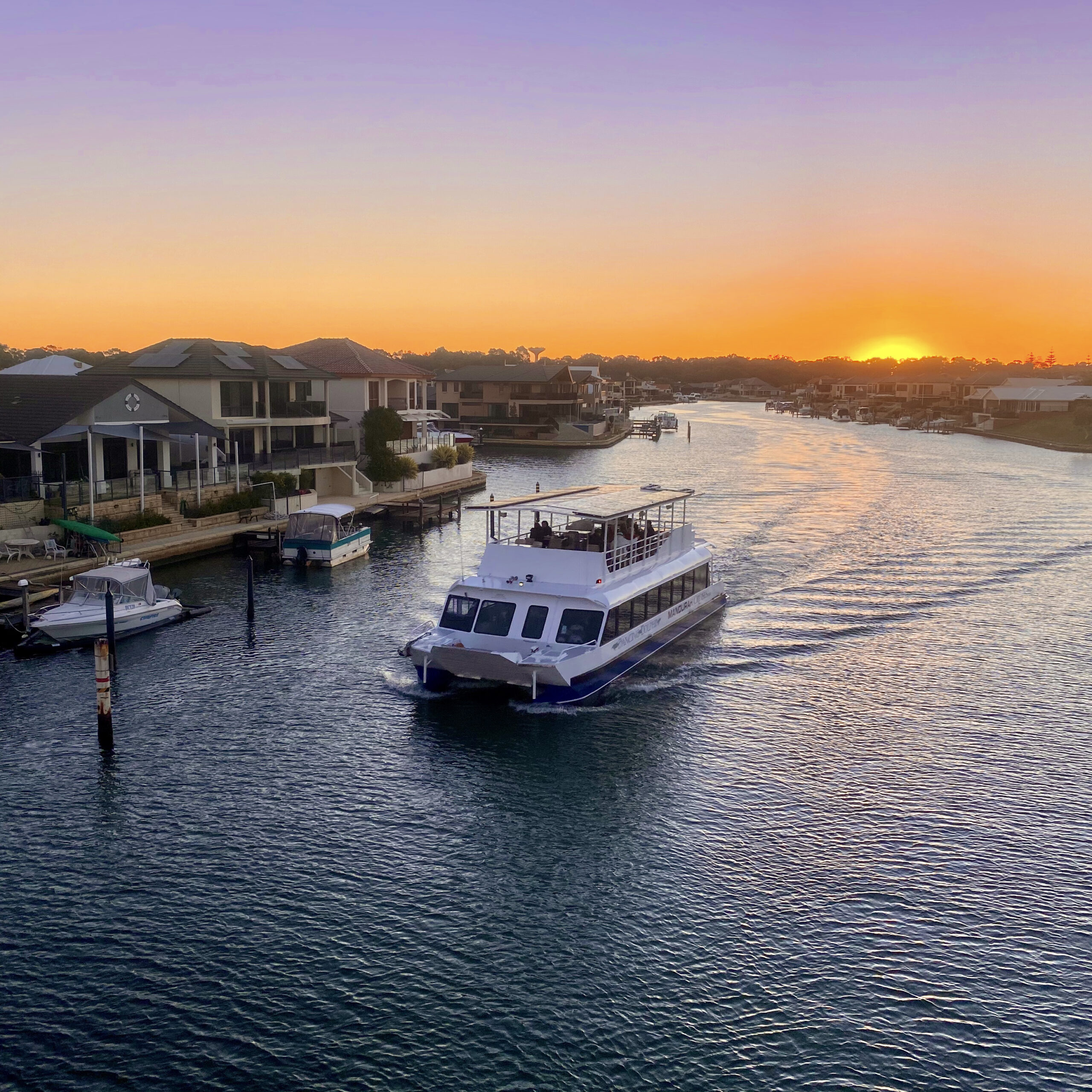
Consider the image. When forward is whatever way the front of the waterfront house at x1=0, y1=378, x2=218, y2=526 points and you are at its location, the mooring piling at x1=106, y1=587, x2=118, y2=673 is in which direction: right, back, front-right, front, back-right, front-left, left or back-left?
front-right

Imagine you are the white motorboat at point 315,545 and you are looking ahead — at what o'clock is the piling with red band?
The piling with red band is roughly at 5 o'clock from the white motorboat.

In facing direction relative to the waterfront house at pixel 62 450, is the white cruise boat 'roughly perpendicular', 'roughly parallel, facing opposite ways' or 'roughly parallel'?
roughly perpendicular

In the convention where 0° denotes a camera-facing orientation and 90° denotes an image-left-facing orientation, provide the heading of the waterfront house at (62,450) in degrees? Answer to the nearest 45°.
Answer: approximately 315°

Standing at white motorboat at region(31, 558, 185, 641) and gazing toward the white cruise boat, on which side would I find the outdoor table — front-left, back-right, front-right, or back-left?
back-left

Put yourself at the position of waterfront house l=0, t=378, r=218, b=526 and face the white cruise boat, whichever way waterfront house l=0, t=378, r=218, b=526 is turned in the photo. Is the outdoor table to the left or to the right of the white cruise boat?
right

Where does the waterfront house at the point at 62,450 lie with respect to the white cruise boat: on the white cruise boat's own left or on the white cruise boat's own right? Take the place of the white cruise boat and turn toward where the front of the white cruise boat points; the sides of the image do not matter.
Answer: on the white cruise boat's own right

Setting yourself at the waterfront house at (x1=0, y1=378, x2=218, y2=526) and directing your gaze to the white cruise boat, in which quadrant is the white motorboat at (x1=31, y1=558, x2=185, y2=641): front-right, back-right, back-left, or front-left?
front-right

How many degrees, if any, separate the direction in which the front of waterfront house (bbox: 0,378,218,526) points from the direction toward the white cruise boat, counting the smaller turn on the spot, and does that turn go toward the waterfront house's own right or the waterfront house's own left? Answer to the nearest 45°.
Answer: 0° — it already faces it

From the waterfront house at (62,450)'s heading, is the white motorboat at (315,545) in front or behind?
in front

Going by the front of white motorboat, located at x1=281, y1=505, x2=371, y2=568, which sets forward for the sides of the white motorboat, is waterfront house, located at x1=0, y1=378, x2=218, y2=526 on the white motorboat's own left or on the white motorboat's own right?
on the white motorboat's own left

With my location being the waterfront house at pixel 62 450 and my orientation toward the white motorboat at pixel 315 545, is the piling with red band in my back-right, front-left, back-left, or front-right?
front-right

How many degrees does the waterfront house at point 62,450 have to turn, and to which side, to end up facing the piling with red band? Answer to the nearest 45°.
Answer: approximately 45° to its right

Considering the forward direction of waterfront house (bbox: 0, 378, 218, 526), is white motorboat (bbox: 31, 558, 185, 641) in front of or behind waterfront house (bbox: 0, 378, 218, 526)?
in front

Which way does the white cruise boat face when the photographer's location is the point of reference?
facing the viewer and to the left of the viewer

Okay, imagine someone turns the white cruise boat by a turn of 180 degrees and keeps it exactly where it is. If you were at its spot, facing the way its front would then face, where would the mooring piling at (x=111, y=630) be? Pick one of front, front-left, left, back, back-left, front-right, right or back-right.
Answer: back-left

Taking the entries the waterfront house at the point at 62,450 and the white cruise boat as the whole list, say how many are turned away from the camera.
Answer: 0

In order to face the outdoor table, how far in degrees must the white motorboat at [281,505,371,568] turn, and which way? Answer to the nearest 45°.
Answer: approximately 180°
